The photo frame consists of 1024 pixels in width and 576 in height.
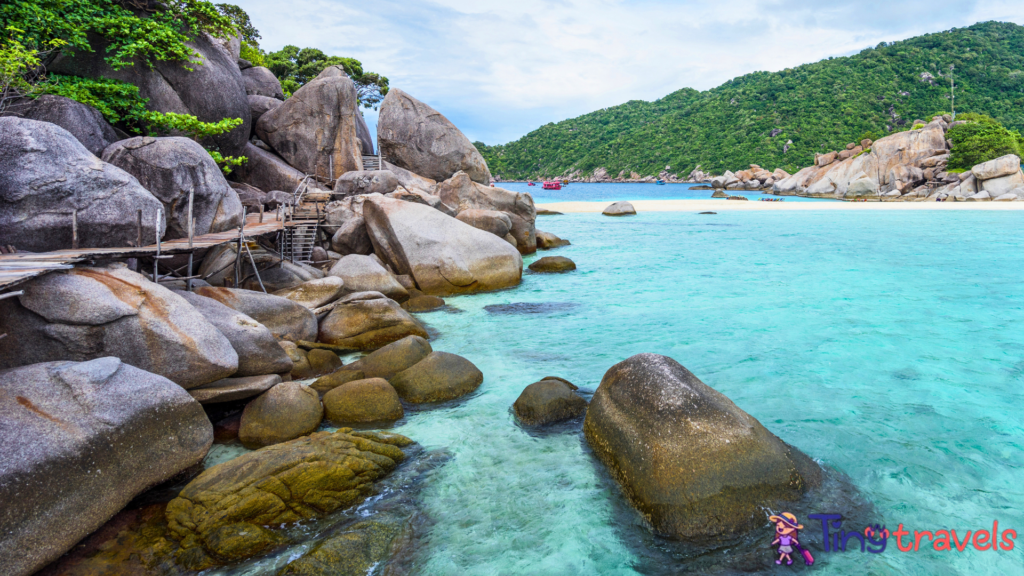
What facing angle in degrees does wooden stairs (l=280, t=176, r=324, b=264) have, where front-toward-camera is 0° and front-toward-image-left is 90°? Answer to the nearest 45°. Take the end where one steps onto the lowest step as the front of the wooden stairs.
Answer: approximately 0°

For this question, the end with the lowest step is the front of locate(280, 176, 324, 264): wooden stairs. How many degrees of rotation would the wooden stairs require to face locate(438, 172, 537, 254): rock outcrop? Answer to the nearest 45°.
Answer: approximately 135° to its left

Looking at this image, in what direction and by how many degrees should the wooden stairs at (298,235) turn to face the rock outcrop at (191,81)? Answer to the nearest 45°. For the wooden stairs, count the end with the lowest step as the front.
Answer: approximately 135° to its right

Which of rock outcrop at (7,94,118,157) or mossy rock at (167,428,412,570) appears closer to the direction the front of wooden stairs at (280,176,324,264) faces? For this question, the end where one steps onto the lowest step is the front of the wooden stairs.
the mossy rock

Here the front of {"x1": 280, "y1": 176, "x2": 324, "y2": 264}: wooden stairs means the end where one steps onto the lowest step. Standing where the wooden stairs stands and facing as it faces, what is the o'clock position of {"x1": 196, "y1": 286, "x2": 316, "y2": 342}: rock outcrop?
The rock outcrop is roughly at 12 o'clock from the wooden stairs.

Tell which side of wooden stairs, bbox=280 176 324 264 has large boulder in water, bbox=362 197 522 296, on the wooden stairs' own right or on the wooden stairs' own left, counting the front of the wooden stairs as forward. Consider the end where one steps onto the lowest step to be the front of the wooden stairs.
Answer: on the wooden stairs' own left

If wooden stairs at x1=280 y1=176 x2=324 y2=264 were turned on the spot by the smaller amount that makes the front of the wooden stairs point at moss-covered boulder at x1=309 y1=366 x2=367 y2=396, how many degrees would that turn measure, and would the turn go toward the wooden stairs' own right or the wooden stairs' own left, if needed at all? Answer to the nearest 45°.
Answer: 0° — it already faces it

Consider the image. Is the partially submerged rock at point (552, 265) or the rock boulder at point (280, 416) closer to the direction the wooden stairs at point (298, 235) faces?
the rock boulder
